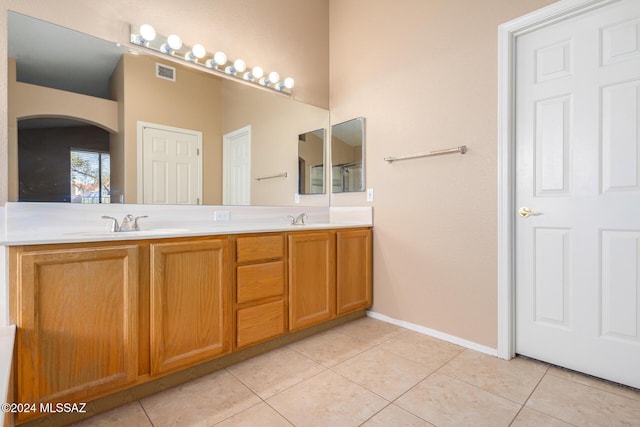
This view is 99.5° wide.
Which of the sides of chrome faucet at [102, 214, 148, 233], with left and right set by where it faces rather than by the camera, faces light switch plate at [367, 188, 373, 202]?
left

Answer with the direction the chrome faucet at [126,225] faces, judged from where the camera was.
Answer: facing the viewer

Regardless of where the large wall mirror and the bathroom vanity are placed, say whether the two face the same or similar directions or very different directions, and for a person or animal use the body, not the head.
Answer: same or similar directions

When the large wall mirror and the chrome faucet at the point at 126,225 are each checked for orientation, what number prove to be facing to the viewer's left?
0

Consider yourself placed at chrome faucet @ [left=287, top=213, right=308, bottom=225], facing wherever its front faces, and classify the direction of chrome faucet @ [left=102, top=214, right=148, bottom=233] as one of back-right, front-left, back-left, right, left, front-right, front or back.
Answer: right
